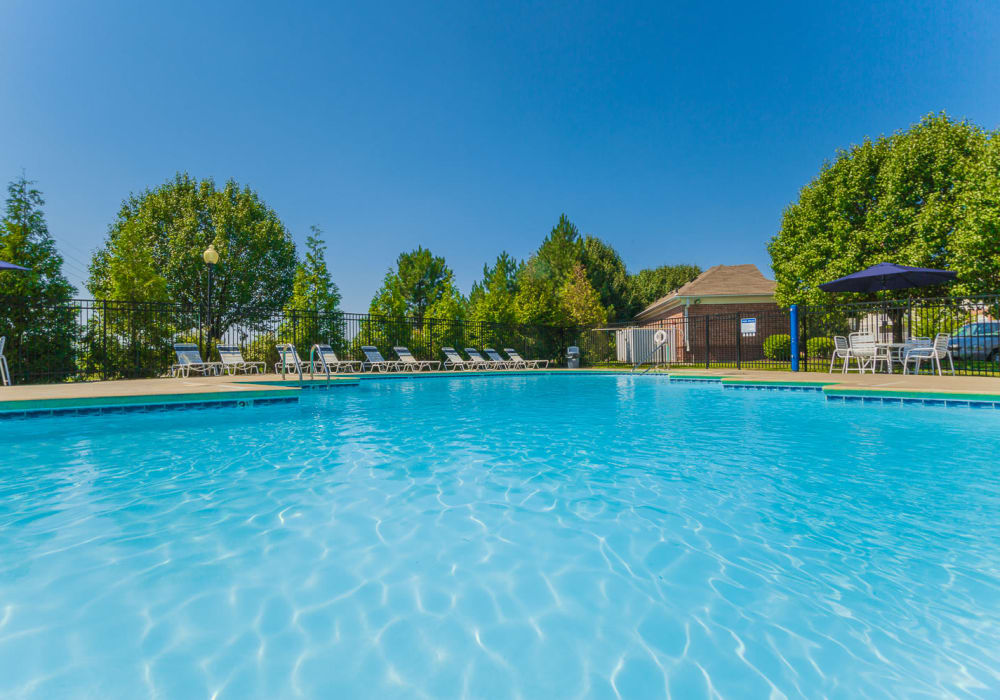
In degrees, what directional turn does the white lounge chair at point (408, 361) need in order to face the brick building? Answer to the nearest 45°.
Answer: approximately 45° to its left

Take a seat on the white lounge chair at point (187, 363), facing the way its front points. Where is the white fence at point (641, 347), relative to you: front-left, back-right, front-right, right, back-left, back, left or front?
front-left

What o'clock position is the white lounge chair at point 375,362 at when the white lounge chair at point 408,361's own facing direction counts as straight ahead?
the white lounge chair at point 375,362 is roughly at 4 o'clock from the white lounge chair at point 408,361.

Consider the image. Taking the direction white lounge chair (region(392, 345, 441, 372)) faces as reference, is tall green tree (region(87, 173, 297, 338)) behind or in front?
behind

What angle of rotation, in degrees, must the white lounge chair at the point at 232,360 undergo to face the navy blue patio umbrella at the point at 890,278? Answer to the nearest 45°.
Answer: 0° — it already faces it

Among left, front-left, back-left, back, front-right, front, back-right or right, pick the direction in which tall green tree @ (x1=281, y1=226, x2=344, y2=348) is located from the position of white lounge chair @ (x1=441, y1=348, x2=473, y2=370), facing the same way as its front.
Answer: back-right

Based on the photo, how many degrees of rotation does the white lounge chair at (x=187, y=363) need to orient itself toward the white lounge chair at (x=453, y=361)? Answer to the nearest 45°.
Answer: approximately 45° to its left

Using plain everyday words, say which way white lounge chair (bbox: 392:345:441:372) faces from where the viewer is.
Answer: facing the viewer and to the right of the viewer

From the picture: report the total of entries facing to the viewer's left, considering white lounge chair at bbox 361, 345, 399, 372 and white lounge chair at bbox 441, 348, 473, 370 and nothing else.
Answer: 0

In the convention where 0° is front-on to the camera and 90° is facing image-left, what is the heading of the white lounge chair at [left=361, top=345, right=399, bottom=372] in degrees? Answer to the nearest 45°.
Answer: approximately 315°

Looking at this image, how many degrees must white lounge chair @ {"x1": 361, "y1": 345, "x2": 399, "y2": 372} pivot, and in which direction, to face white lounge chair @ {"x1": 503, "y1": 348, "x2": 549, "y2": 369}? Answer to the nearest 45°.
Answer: approximately 45° to its left
